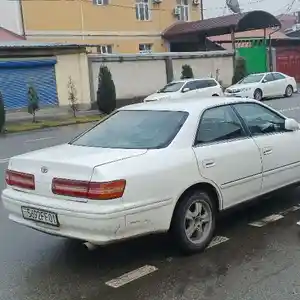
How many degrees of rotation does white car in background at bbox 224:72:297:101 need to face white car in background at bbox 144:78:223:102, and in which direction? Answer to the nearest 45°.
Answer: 0° — it already faces it

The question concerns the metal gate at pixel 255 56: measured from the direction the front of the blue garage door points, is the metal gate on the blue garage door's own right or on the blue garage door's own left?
on the blue garage door's own left

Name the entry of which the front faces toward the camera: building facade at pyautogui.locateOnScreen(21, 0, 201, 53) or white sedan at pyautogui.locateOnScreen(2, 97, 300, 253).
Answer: the building facade

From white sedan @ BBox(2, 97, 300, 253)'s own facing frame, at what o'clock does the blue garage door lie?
The blue garage door is roughly at 10 o'clock from the white sedan.

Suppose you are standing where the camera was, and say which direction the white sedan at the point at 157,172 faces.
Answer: facing away from the viewer and to the right of the viewer

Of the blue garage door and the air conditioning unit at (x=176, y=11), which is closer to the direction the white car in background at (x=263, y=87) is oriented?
the blue garage door

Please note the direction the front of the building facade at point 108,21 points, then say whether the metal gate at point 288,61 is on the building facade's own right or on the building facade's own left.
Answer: on the building facade's own left

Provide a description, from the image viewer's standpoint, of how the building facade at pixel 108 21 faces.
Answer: facing the viewer

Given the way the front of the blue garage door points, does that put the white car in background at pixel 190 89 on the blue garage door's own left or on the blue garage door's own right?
on the blue garage door's own left

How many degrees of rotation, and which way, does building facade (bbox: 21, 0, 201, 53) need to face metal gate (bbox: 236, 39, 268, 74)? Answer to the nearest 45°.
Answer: approximately 90° to its left

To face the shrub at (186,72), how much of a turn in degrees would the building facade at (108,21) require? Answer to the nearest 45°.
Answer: approximately 45° to its left

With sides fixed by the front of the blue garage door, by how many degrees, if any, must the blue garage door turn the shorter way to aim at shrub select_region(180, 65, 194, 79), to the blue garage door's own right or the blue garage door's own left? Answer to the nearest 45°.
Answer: approximately 90° to the blue garage door's own left

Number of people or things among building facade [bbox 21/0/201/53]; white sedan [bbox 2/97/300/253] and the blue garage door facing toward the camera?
2

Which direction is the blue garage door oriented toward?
toward the camera

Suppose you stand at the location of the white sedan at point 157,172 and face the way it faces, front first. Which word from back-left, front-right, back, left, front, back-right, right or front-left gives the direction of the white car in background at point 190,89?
front-left

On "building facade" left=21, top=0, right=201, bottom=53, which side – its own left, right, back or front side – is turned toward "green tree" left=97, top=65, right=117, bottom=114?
front

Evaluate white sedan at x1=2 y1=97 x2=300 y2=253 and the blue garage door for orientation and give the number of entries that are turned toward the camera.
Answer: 1

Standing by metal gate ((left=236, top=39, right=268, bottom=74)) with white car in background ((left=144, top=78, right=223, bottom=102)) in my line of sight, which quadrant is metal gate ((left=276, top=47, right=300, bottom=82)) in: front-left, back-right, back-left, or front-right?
back-left

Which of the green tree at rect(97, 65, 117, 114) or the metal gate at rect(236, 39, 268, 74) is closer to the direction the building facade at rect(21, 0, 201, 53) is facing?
the green tree
